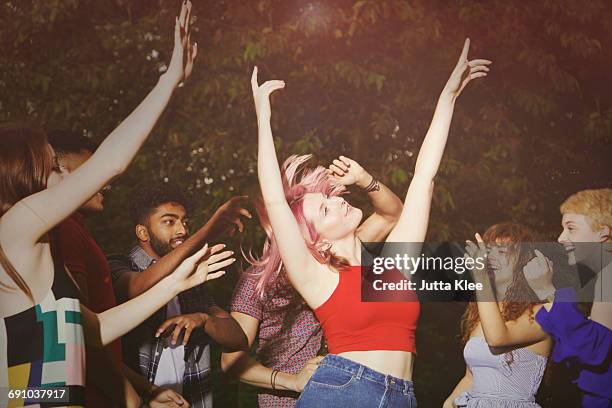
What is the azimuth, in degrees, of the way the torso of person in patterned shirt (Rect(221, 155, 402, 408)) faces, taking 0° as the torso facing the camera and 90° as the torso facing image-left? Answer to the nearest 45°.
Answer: approximately 315°

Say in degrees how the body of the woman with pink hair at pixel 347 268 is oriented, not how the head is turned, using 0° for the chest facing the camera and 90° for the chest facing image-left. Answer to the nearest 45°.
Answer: approximately 315°
